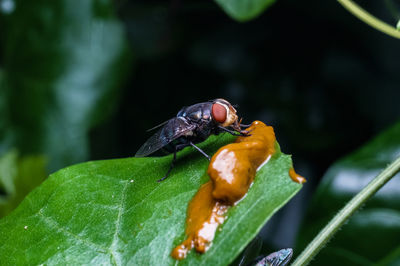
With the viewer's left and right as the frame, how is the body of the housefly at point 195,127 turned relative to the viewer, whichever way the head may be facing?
facing to the right of the viewer

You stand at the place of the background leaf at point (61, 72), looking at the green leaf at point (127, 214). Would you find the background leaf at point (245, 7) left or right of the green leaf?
left

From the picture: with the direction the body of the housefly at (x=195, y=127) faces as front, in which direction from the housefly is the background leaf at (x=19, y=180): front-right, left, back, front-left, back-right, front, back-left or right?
back-left

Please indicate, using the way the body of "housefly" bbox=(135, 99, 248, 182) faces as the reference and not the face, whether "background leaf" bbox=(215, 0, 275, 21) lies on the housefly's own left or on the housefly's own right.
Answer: on the housefly's own left

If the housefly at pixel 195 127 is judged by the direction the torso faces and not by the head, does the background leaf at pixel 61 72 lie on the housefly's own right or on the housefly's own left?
on the housefly's own left

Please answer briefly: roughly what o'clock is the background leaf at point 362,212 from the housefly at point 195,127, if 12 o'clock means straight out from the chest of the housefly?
The background leaf is roughly at 11 o'clock from the housefly.
